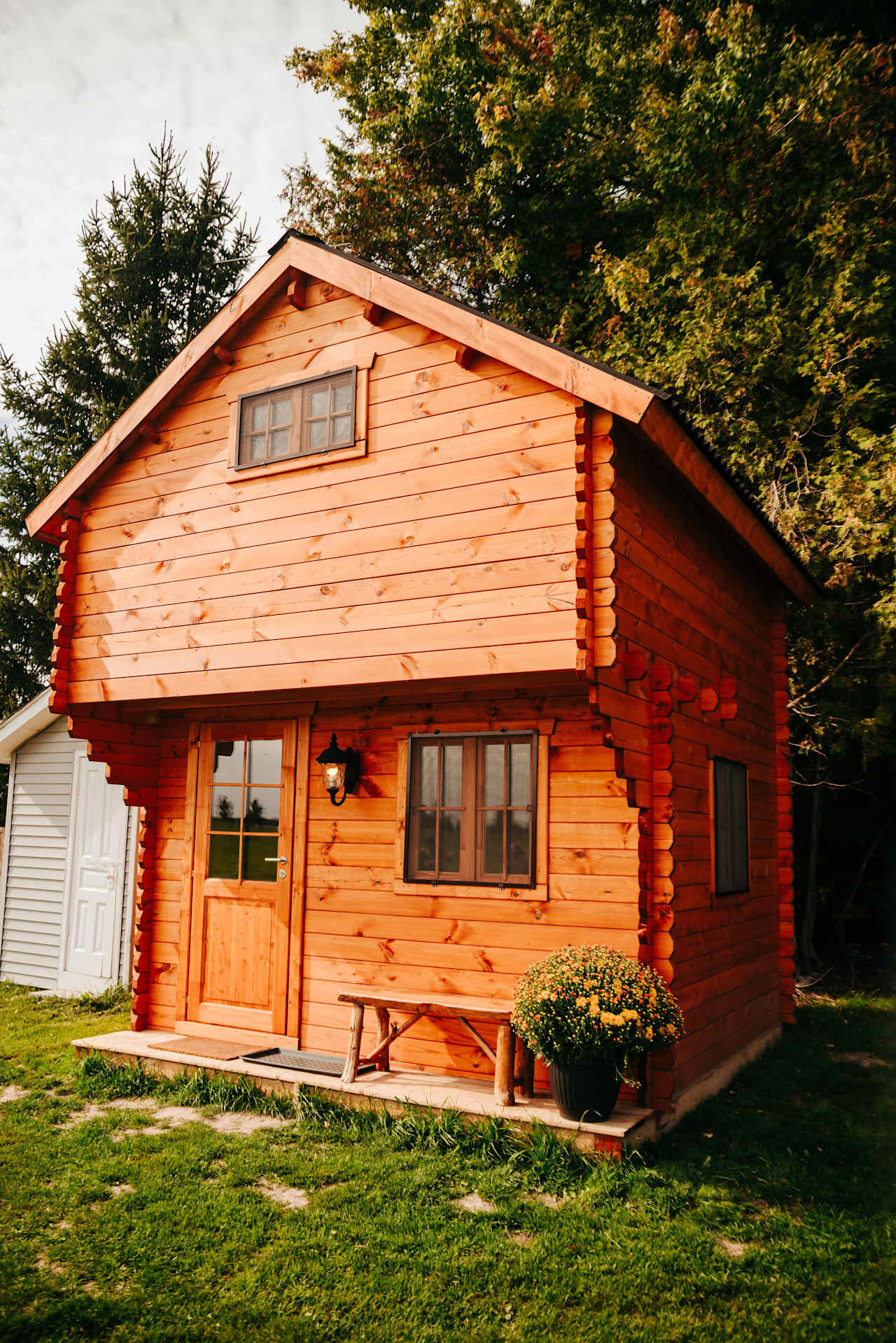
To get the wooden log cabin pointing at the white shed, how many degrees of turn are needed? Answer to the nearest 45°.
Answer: approximately 90° to its right

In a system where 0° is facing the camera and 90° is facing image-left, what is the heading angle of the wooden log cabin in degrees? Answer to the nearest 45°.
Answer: approximately 45°

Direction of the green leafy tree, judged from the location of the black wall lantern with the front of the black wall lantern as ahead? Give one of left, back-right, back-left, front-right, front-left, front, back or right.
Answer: back

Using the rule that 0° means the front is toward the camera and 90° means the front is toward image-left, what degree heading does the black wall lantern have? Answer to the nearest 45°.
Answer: approximately 45°

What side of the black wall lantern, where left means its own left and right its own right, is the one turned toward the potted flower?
left
